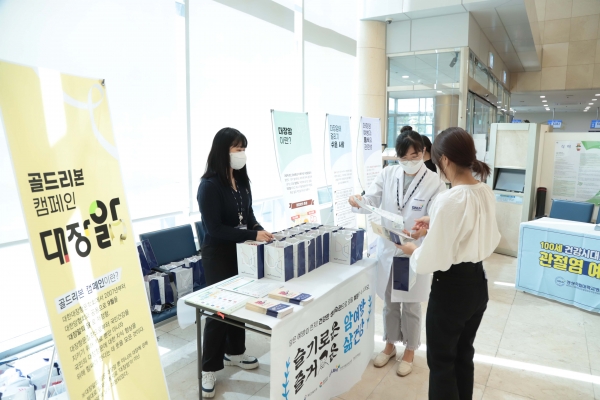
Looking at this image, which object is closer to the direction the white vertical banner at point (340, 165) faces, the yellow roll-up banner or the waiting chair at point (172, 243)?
the yellow roll-up banner

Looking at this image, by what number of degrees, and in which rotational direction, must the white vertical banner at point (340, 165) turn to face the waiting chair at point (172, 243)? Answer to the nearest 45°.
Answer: approximately 90° to its right

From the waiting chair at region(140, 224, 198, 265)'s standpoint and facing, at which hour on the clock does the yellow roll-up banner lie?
The yellow roll-up banner is roughly at 2 o'clock from the waiting chair.

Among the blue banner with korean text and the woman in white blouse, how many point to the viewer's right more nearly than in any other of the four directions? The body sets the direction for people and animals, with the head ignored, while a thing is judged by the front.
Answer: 0

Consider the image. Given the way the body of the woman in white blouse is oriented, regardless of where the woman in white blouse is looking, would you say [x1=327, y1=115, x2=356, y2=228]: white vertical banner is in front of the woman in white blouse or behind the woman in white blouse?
in front

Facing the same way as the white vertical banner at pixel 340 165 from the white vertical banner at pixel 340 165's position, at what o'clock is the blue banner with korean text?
The blue banner with korean text is roughly at 11 o'clock from the white vertical banner.

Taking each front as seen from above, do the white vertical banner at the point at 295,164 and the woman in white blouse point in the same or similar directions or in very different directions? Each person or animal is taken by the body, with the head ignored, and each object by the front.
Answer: very different directions

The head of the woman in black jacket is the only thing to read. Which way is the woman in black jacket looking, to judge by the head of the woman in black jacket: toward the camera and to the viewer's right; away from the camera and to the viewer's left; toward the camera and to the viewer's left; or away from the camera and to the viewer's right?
toward the camera and to the viewer's right

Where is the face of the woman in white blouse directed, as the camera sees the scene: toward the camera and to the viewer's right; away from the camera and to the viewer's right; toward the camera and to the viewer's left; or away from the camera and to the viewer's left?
away from the camera and to the viewer's left

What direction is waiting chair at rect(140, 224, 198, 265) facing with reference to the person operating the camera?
facing the viewer and to the right of the viewer

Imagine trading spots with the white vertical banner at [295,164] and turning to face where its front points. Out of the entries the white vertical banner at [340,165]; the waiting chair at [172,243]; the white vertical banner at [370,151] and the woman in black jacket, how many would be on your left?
2

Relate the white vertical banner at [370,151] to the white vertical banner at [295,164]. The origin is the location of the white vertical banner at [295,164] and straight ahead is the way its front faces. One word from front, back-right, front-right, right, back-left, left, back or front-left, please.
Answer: left

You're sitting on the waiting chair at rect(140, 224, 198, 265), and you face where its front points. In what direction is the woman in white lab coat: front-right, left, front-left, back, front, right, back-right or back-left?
front

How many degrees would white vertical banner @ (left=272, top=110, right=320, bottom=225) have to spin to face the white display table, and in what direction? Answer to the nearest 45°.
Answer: approximately 45° to its right

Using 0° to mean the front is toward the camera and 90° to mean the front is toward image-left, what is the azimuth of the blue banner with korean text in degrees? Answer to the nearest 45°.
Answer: approximately 45°

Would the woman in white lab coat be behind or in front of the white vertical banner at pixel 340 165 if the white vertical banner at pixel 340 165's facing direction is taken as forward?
in front

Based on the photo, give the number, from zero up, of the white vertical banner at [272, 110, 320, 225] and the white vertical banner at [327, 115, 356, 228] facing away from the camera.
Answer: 0

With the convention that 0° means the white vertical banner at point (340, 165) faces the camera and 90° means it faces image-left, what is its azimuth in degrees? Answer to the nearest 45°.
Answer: approximately 315°
